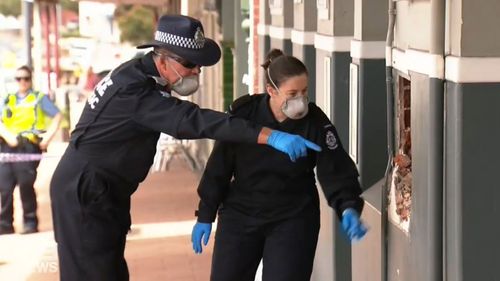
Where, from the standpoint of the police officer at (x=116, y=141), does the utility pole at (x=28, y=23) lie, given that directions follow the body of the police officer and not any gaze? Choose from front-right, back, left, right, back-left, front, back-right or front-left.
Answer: left

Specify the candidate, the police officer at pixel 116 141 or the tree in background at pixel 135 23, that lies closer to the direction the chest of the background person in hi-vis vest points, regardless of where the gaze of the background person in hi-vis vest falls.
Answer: the police officer

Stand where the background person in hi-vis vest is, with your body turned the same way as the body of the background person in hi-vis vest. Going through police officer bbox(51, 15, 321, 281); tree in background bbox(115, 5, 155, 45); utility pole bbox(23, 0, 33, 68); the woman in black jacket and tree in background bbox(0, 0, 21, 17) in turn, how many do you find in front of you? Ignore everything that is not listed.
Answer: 2

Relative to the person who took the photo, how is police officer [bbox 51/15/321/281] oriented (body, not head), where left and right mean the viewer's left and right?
facing to the right of the viewer

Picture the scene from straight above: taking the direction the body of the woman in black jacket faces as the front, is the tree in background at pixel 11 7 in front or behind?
behind

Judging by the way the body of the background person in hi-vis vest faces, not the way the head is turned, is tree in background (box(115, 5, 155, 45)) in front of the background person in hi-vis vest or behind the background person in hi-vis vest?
behind

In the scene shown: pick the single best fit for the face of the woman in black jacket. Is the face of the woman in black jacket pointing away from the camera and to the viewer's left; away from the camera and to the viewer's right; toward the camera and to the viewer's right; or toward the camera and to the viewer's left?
toward the camera and to the viewer's right

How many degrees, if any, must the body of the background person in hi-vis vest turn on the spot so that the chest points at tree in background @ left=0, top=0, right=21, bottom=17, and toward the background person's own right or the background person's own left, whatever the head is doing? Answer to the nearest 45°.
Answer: approximately 180°

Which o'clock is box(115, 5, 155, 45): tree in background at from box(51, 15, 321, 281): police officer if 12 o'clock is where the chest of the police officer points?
The tree in background is roughly at 9 o'clock from the police officer.

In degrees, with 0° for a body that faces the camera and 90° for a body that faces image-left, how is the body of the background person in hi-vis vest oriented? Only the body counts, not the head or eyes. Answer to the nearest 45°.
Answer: approximately 0°

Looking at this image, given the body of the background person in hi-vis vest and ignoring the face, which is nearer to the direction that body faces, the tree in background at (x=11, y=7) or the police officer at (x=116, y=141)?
the police officer

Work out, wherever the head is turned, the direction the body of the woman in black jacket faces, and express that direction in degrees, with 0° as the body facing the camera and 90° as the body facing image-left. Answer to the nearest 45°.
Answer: approximately 0°

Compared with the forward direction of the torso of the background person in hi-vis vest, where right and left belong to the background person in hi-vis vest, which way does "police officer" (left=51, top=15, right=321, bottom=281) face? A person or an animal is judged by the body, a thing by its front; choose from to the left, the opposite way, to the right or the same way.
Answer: to the left

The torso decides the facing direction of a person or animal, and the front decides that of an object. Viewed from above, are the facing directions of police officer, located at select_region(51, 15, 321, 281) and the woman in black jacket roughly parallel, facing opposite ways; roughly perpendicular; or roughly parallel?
roughly perpendicular
